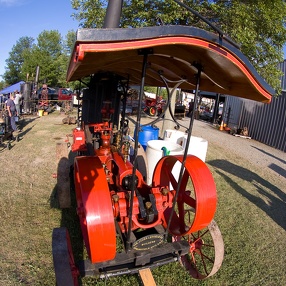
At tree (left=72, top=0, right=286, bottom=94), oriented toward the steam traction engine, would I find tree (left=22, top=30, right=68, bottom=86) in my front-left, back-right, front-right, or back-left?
back-right

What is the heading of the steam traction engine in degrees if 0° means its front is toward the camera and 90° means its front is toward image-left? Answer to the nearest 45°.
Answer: approximately 0°

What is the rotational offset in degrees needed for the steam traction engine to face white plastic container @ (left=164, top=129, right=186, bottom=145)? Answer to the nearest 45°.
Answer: approximately 180°

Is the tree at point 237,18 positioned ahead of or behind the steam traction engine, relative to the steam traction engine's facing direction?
behind

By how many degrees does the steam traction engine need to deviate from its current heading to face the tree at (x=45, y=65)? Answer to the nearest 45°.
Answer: approximately 135° to its right
